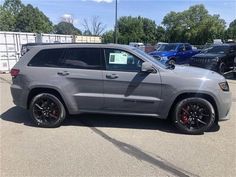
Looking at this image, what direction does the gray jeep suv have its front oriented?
to the viewer's right

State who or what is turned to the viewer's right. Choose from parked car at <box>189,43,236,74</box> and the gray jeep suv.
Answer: the gray jeep suv

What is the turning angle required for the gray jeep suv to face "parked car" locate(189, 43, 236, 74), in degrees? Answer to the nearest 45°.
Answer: approximately 45° to its left

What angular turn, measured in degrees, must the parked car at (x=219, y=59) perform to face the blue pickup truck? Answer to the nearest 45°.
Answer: approximately 90° to its right

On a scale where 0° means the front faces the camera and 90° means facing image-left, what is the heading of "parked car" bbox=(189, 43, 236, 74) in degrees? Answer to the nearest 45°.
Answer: approximately 45°

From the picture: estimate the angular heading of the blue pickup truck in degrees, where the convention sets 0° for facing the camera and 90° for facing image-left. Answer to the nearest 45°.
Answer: approximately 45°

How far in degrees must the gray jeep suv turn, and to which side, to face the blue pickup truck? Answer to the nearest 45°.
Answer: approximately 90° to its left

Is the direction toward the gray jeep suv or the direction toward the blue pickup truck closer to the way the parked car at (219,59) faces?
the gray jeep suv
